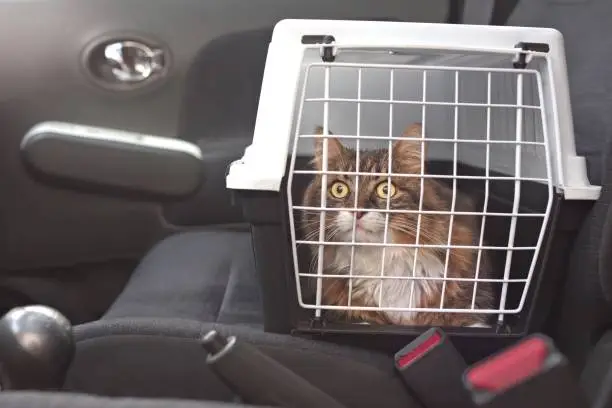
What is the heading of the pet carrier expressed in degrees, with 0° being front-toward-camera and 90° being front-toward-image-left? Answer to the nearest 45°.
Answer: approximately 0°
